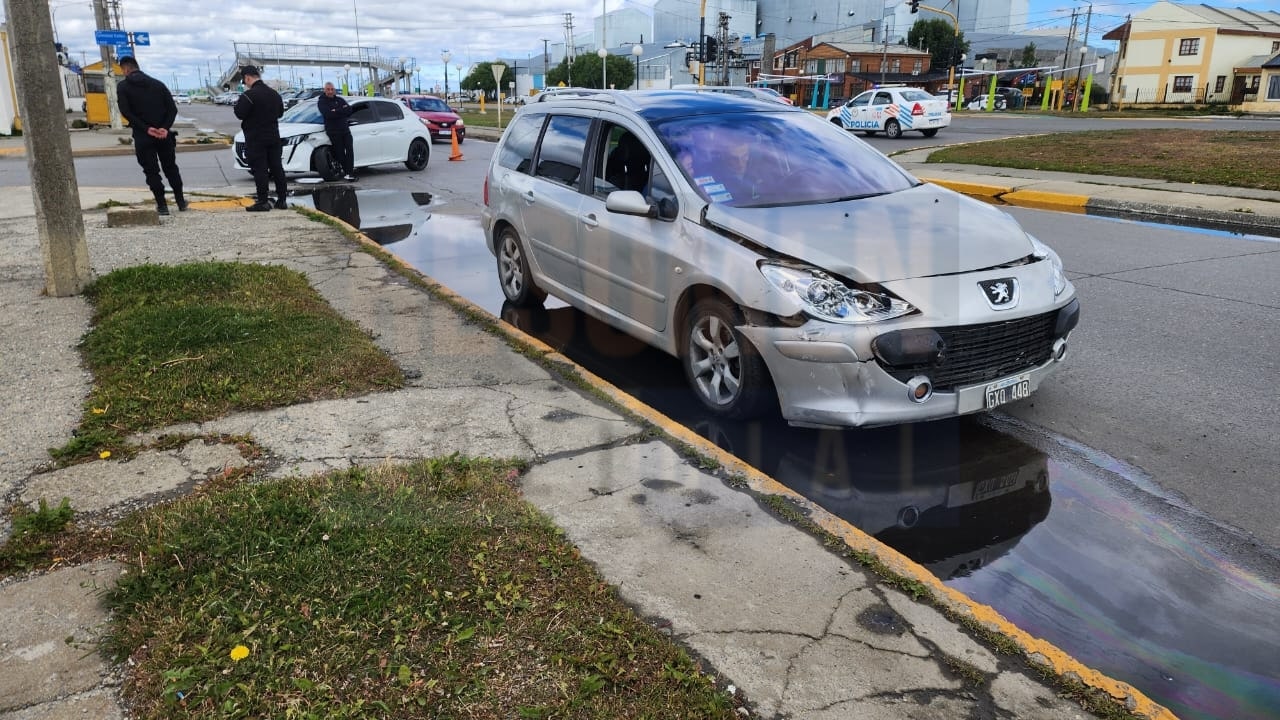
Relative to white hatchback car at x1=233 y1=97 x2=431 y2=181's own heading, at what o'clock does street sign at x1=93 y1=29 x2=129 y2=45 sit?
The street sign is roughly at 4 o'clock from the white hatchback car.

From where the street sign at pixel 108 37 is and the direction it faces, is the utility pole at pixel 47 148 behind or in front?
in front

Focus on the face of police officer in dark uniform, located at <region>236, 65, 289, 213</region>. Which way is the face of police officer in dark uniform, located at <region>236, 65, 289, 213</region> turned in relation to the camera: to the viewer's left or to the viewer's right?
to the viewer's left

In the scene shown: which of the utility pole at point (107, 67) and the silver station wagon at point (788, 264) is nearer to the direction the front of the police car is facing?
the utility pole

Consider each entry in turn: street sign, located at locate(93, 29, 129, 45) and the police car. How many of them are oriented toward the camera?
1

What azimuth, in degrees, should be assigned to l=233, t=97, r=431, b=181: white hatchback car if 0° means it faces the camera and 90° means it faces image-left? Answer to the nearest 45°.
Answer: approximately 45°

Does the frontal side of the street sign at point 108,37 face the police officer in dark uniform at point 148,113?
yes

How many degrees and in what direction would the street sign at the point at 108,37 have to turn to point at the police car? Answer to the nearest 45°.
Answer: approximately 45° to its left

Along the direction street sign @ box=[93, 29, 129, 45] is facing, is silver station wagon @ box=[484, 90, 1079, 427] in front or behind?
in front

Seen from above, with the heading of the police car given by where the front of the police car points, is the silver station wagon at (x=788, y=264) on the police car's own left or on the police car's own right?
on the police car's own left

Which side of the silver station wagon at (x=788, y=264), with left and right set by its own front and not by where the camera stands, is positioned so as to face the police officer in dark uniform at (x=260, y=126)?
back

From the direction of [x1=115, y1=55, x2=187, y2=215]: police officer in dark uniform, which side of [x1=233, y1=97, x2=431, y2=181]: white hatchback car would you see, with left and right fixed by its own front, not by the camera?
front

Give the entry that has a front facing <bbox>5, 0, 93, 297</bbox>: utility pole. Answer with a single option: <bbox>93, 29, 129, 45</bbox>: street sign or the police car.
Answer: the street sign

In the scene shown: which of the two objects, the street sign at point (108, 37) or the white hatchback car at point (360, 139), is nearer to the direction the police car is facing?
the street sign

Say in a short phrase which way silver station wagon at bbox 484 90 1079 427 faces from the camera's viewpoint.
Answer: facing the viewer and to the right of the viewer
